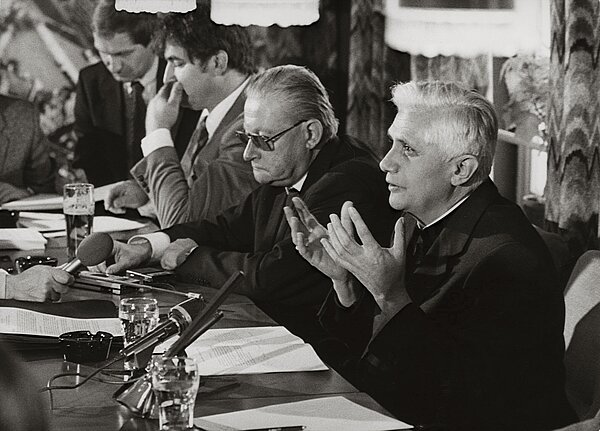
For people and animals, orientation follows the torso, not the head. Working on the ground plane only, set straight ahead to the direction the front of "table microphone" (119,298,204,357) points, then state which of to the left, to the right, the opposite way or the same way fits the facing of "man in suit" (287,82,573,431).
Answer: the opposite way

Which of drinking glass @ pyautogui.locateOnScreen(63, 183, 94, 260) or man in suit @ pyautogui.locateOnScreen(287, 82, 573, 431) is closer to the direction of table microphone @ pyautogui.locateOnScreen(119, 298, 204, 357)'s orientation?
the man in suit

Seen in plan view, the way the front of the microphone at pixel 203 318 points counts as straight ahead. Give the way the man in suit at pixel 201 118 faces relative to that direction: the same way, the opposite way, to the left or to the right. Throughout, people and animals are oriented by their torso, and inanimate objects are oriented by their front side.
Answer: the opposite way

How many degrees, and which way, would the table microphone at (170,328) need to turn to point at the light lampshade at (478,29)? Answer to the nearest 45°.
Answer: approximately 45° to its left

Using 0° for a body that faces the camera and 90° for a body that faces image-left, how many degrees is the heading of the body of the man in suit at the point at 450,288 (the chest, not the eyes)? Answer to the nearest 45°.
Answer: approximately 90°

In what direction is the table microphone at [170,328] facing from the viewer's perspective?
to the viewer's right

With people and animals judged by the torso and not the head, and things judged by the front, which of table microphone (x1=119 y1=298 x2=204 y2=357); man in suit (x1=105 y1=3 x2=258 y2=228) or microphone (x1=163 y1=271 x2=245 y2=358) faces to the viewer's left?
the man in suit

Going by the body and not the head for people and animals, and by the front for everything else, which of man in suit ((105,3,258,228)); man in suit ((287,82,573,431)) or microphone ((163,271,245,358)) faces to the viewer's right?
the microphone

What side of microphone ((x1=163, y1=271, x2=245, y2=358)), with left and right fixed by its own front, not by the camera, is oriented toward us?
right

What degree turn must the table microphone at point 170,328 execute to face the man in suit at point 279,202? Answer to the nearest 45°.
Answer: approximately 90° to its left

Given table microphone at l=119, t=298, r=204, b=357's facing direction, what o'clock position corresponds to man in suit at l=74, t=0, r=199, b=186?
The man in suit is roughly at 9 o'clock from the table microphone.

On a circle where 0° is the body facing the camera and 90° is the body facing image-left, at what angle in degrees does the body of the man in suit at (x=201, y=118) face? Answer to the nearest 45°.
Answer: approximately 90°

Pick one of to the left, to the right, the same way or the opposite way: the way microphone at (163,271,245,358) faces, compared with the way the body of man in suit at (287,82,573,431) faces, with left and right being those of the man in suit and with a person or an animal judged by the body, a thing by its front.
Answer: the opposite way

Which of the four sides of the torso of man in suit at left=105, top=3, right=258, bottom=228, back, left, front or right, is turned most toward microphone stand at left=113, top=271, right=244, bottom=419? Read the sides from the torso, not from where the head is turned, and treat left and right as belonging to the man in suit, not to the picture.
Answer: left

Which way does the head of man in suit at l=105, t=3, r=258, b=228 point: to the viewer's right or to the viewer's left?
to the viewer's left
